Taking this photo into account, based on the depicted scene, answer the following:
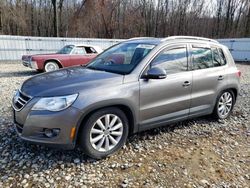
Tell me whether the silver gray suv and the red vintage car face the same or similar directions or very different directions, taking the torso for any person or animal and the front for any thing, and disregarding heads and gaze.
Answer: same or similar directions

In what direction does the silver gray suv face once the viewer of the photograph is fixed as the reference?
facing the viewer and to the left of the viewer

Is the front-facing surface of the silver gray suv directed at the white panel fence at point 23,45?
no

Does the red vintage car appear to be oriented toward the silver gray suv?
no

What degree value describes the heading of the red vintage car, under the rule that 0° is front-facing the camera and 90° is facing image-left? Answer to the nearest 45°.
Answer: approximately 45°

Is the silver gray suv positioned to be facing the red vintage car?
no

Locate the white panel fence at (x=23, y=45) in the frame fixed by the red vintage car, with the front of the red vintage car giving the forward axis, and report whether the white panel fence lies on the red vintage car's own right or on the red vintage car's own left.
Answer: on the red vintage car's own right

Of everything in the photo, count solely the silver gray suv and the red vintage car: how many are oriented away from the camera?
0
